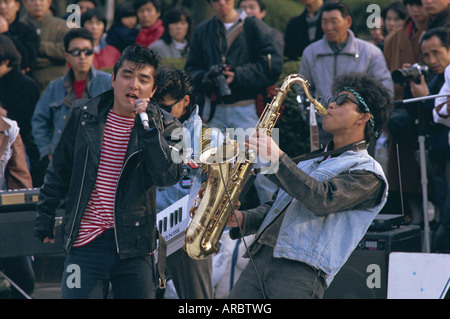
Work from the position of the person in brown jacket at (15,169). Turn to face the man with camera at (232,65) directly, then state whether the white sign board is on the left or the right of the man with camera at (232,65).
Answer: right

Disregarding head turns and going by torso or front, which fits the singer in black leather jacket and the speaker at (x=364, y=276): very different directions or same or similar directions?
same or similar directions

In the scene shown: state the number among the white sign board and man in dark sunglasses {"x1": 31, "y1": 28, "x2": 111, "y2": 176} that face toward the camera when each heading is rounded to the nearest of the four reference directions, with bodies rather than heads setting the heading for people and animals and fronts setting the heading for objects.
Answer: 2

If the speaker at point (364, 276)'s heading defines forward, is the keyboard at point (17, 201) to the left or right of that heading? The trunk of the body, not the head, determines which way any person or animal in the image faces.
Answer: on its right

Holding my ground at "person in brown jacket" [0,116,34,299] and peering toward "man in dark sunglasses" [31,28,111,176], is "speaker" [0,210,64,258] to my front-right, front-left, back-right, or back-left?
back-right

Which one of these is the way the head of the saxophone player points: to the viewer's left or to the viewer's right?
to the viewer's left

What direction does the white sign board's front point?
toward the camera

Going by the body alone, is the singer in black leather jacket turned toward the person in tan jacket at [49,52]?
no

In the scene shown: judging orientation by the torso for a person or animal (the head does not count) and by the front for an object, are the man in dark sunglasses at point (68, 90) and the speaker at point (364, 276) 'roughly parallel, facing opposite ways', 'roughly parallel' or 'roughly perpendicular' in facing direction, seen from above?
roughly parallel

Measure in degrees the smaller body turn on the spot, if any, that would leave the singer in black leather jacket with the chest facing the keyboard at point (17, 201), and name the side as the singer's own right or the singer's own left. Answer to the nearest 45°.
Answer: approximately 135° to the singer's own right

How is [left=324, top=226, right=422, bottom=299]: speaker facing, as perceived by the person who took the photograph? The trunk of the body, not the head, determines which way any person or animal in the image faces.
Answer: facing the viewer

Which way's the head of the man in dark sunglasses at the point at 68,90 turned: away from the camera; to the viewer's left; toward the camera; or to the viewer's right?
toward the camera

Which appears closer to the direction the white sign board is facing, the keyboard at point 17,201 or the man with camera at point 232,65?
the keyboard

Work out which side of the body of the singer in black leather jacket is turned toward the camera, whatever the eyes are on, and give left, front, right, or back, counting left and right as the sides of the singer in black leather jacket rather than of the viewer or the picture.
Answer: front

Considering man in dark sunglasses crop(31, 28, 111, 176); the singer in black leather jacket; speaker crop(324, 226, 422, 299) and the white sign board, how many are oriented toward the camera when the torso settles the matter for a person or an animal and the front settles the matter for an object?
4

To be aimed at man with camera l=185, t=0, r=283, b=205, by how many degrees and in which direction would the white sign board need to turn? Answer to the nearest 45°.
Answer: approximately 135° to its right

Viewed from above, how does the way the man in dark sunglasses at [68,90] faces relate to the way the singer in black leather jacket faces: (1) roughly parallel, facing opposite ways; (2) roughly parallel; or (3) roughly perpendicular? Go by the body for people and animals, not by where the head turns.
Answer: roughly parallel

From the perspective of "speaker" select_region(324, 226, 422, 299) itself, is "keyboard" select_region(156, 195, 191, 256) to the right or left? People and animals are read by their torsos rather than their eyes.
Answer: on its right

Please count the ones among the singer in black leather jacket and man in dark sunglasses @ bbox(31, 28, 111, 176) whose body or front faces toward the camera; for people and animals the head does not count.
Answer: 2

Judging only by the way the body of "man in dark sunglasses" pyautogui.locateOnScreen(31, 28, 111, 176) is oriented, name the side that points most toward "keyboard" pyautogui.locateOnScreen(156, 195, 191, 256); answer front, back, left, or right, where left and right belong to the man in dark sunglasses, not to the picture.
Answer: front

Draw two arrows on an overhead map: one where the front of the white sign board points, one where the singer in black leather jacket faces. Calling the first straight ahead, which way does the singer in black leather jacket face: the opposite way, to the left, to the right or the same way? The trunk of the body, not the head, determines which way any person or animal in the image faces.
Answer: the same way

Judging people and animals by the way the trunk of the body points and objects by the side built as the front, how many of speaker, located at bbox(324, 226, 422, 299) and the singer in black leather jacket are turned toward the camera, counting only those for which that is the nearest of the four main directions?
2
